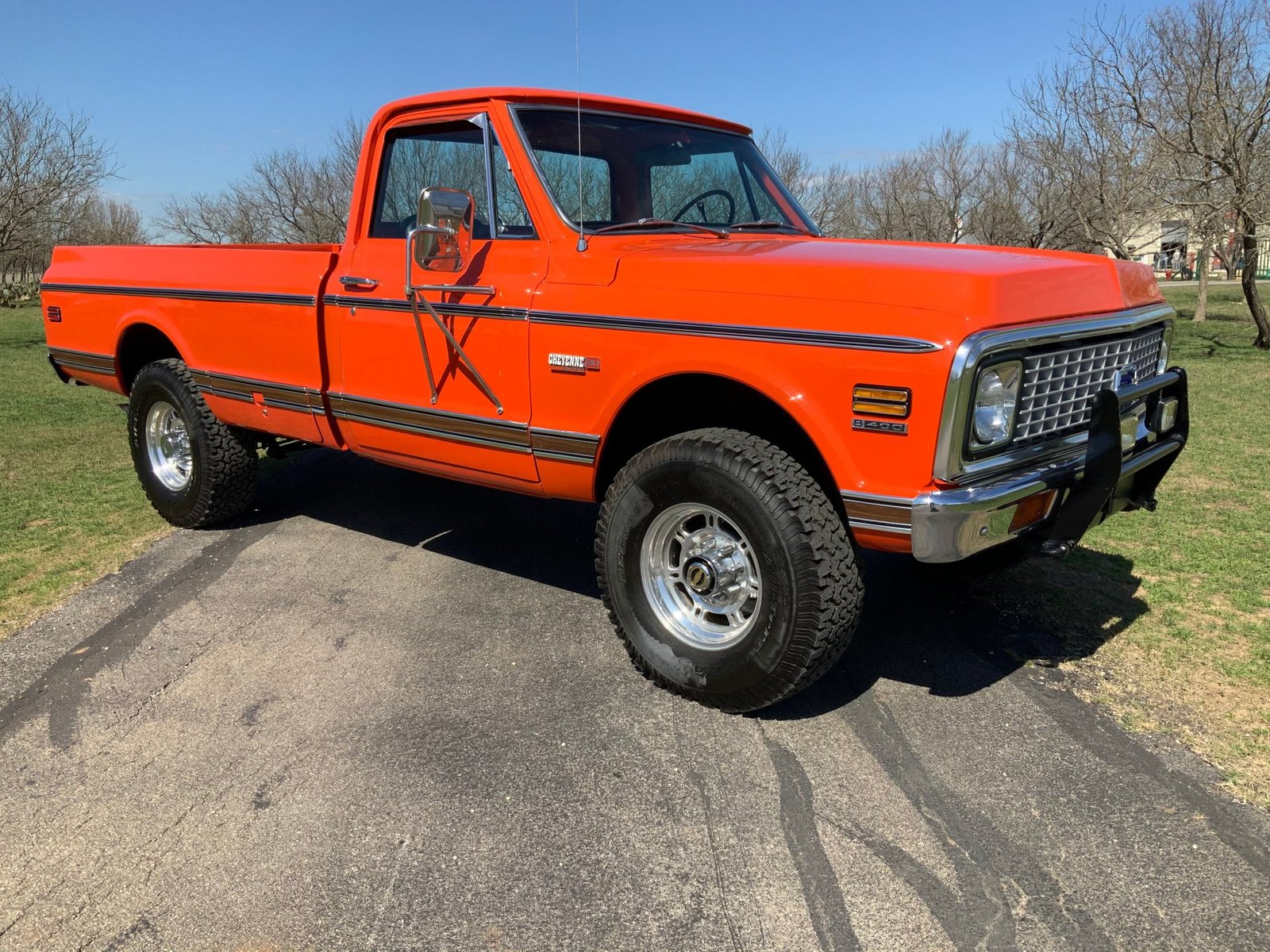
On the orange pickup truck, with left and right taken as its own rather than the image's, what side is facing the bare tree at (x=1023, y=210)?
left

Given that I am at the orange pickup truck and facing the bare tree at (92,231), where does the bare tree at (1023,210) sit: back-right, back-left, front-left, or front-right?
front-right

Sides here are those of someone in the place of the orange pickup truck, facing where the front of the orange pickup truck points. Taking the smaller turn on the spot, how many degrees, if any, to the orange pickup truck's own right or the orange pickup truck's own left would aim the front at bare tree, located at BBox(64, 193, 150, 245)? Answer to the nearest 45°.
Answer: approximately 180°

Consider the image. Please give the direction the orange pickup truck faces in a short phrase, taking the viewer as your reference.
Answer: facing the viewer and to the right of the viewer
